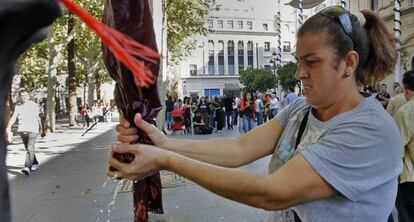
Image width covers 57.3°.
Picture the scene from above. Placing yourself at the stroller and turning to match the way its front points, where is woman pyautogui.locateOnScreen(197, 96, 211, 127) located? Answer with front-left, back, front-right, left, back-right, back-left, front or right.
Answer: left

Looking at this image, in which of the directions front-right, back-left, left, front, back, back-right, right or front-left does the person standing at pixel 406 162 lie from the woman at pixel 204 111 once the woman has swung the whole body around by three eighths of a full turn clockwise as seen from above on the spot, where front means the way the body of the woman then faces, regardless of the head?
back-left

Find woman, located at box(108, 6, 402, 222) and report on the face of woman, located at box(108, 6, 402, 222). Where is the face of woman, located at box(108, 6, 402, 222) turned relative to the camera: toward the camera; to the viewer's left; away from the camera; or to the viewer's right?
to the viewer's left

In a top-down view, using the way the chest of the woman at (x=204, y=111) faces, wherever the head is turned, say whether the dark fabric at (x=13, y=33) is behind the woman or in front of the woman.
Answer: in front

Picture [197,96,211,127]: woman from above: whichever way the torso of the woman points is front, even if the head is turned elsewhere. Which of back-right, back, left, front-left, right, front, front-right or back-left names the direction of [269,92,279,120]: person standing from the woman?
left

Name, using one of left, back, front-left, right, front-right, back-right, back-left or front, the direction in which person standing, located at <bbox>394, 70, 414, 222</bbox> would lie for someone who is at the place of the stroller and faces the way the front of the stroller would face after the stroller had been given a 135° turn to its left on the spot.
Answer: back-right

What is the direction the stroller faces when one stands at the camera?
facing the viewer

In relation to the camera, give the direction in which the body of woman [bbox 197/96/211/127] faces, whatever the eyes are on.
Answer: toward the camera

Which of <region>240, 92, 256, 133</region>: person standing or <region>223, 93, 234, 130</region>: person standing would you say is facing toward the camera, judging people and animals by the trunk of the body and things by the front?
<region>240, 92, 256, 133</region>: person standing

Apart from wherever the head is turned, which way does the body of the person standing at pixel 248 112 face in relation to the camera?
toward the camera
